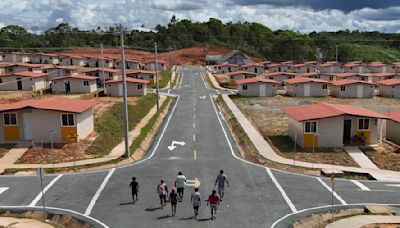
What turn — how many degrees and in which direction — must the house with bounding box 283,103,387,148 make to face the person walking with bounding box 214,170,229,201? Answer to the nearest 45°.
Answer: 0° — it already faces them

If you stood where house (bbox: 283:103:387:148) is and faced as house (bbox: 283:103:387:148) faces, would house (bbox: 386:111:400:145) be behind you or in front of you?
behind

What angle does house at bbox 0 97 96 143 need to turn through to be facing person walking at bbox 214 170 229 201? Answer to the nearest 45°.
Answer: approximately 45° to its left

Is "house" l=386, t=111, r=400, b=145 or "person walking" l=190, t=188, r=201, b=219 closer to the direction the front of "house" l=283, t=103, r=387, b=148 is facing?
the person walking

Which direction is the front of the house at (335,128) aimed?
toward the camera

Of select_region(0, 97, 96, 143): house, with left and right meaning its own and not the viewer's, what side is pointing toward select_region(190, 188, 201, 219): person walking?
front

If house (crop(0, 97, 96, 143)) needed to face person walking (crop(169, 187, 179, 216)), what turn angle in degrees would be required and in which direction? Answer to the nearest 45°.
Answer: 0° — it already faces them

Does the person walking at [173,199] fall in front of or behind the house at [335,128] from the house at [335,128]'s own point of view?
in front

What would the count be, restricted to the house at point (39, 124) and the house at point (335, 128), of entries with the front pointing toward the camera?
2

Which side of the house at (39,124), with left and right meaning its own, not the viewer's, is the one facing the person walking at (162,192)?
front

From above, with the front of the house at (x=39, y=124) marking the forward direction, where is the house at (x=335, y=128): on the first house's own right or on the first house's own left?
on the first house's own left

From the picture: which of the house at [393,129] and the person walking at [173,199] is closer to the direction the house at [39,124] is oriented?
the person walking

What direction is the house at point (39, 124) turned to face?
toward the camera

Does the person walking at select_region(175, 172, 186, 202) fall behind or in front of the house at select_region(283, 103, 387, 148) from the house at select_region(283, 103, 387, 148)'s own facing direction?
in front
